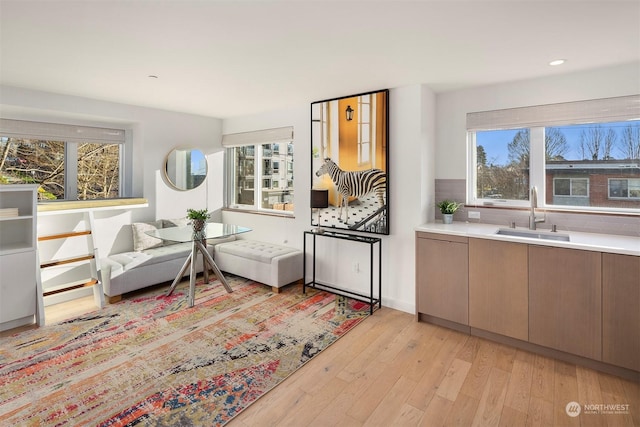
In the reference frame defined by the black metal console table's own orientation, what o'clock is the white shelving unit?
The white shelving unit is roughly at 1 o'clock from the black metal console table.

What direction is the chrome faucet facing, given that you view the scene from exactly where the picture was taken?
facing the viewer

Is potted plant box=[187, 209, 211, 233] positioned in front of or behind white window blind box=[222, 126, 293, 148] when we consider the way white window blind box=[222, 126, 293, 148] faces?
in front

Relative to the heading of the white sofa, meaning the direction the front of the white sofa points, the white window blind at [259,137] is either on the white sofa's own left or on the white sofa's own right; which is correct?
on the white sofa's own left

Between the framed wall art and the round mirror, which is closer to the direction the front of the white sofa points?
the framed wall art

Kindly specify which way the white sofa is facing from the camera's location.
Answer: facing the viewer and to the right of the viewer

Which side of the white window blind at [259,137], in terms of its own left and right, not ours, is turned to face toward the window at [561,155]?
left

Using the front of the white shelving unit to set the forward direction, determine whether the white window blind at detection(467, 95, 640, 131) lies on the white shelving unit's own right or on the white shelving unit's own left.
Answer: on the white shelving unit's own left

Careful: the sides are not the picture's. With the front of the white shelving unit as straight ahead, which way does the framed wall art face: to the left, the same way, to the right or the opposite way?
to the right

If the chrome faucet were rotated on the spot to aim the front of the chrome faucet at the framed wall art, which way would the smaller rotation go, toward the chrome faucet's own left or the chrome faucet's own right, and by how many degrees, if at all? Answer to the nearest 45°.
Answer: approximately 90° to the chrome faucet's own right

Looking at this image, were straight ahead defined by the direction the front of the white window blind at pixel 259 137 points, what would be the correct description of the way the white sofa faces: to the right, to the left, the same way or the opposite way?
to the left
